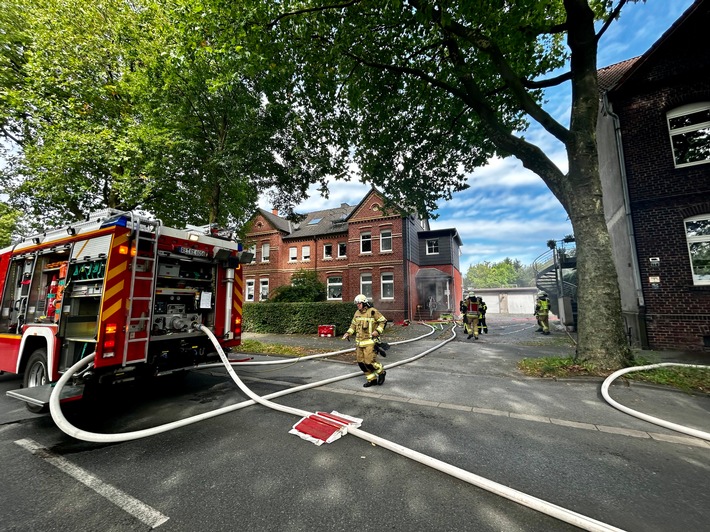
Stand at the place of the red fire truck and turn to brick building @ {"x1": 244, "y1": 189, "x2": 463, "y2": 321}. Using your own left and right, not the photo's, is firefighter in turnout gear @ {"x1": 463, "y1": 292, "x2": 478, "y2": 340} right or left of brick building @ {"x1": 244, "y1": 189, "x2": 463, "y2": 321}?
right

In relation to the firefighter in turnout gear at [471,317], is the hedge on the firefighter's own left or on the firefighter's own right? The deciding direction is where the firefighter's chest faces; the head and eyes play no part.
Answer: on the firefighter's own left

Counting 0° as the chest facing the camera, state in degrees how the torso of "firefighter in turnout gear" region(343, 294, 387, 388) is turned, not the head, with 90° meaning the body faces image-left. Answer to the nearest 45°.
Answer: approximately 45°

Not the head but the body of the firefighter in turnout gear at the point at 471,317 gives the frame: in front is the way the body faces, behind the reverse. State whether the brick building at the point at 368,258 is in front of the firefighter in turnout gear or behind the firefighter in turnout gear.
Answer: in front

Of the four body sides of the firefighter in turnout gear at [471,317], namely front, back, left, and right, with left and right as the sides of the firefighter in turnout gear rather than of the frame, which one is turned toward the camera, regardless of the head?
back

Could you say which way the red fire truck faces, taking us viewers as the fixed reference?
facing away from the viewer and to the left of the viewer

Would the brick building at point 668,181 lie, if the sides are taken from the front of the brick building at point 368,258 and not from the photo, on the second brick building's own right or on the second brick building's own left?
on the second brick building's own left

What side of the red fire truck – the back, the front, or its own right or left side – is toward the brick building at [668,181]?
back

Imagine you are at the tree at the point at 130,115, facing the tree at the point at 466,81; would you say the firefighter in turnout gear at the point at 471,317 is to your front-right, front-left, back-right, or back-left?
front-left

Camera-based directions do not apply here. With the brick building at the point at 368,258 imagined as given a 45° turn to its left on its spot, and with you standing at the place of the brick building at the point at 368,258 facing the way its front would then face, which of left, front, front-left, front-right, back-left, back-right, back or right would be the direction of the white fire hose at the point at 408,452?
front

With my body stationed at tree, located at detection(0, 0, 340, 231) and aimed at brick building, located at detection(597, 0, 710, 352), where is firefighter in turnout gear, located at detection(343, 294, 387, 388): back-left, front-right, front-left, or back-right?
front-right

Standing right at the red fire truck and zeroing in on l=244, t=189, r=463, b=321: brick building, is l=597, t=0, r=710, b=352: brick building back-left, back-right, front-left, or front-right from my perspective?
front-right

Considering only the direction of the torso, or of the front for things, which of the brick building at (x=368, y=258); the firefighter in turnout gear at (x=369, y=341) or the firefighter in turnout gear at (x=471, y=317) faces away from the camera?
the firefighter in turnout gear at (x=471, y=317)

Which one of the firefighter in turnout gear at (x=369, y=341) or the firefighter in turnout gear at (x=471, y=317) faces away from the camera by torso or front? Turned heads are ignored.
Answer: the firefighter in turnout gear at (x=471, y=317)

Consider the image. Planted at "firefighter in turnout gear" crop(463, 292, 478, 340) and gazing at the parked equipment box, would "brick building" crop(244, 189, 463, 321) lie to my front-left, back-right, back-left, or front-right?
front-right

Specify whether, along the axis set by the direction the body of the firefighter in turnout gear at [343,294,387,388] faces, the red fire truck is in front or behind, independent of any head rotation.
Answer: in front

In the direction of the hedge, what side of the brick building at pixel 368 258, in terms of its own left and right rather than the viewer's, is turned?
front

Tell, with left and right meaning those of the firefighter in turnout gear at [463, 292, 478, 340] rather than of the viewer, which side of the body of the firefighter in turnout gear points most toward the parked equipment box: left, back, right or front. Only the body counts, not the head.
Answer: left
